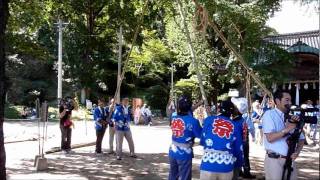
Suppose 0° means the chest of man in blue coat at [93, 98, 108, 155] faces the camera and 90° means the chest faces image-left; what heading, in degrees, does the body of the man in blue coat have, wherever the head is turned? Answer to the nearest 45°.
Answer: approximately 315°

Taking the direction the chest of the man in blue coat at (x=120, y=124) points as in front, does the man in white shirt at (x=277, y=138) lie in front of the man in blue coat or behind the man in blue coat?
in front

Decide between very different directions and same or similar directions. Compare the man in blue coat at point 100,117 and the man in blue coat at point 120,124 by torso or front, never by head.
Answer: same or similar directions

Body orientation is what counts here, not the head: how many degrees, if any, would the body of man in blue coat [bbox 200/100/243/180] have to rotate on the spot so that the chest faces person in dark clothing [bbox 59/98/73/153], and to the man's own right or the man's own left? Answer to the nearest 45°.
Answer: approximately 45° to the man's own left

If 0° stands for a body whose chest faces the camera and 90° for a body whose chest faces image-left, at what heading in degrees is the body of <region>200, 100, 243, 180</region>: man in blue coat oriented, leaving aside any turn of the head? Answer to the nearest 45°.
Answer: approximately 180°

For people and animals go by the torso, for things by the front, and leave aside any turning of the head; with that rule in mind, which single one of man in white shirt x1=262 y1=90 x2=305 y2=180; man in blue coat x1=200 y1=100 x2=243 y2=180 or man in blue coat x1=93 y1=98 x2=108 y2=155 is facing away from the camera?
man in blue coat x1=200 y1=100 x2=243 y2=180

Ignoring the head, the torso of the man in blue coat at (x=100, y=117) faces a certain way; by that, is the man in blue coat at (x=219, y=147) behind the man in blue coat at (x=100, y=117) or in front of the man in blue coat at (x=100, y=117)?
in front

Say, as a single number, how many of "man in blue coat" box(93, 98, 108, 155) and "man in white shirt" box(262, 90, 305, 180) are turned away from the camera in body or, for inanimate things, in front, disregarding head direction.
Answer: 0

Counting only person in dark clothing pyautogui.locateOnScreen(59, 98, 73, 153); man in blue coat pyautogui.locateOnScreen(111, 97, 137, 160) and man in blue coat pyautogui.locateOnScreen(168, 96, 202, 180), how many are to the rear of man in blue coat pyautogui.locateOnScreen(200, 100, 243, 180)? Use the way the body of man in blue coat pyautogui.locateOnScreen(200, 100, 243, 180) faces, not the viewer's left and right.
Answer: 0

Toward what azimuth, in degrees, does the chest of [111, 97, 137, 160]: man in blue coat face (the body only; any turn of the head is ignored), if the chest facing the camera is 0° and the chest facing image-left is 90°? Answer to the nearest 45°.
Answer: approximately 315°
